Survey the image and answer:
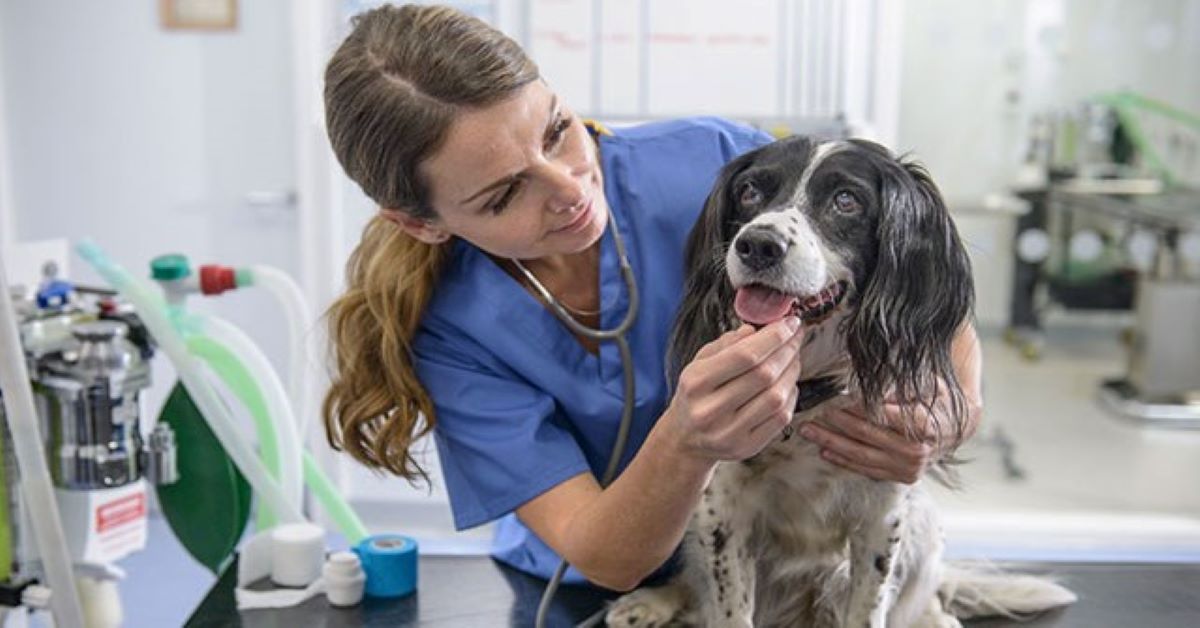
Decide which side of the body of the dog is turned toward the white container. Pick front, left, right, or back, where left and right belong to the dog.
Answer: right

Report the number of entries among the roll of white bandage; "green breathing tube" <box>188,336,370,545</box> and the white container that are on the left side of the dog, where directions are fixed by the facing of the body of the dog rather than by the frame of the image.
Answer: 0

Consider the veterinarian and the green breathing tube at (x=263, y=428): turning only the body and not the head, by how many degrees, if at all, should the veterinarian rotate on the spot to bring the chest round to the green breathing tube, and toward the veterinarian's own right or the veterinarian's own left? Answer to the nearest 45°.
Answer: approximately 180°

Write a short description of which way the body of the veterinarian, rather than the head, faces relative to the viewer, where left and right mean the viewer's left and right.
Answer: facing the viewer and to the right of the viewer

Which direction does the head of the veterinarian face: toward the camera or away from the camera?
toward the camera

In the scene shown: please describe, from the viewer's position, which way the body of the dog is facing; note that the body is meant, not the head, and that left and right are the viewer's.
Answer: facing the viewer

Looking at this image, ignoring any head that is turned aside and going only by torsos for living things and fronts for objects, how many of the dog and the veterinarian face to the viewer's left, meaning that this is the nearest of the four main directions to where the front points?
0

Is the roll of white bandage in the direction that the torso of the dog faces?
no
